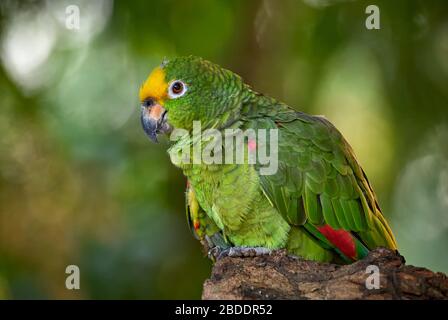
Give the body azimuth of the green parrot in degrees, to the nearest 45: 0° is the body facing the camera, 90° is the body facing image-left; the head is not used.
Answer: approximately 45°
